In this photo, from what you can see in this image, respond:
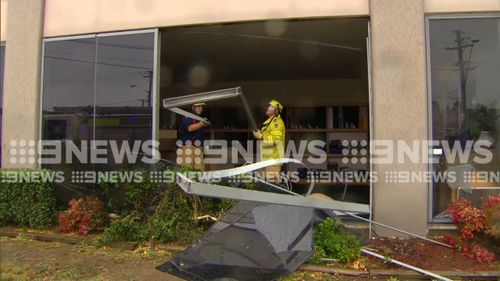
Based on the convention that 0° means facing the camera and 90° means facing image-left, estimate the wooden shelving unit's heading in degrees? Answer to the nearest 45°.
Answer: approximately 0°

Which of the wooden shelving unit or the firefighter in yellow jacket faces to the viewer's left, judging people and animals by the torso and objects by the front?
the firefighter in yellow jacket

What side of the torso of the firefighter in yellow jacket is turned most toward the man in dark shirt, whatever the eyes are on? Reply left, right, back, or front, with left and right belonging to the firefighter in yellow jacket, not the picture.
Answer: front

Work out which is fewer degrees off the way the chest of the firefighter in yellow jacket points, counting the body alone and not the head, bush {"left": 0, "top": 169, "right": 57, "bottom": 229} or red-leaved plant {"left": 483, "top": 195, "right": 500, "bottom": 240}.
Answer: the bush

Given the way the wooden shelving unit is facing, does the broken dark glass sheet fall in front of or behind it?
in front

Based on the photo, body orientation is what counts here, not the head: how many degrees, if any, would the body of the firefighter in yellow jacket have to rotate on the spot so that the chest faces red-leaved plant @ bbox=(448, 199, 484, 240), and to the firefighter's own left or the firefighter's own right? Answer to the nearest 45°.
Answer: approximately 135° to the firefighter's own left

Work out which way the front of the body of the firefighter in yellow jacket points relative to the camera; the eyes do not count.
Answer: to the viewer's left

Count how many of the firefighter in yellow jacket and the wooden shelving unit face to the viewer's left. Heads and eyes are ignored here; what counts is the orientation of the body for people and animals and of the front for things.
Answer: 1

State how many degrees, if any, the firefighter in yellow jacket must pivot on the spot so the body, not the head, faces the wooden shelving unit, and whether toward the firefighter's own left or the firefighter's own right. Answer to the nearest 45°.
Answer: approximately 90° to the firefighter's own right

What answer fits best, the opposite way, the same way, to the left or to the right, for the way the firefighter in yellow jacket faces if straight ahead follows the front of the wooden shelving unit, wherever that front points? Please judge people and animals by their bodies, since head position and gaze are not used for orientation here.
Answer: to the right
